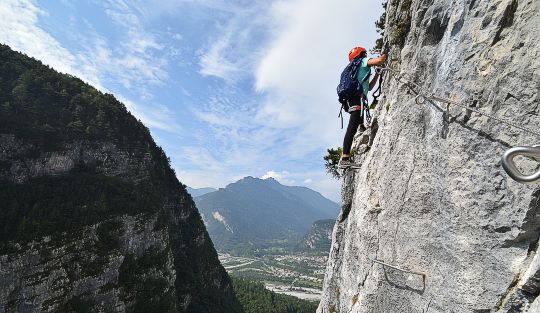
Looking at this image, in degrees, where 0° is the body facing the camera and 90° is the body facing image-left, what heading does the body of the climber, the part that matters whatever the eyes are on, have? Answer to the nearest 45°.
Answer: approximately 270°
